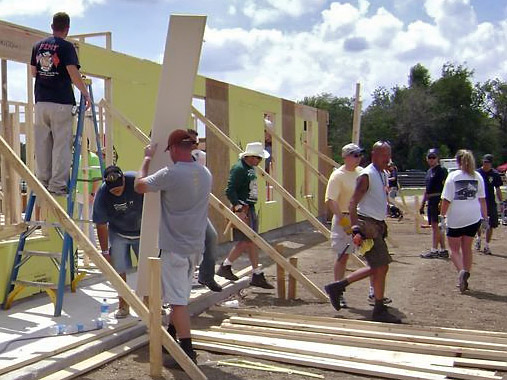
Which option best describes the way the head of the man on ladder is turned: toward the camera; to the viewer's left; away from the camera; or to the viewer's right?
away from the camera

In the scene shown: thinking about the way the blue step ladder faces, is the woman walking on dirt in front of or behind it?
behind

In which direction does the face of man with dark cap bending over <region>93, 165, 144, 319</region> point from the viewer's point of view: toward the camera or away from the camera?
toward the camera

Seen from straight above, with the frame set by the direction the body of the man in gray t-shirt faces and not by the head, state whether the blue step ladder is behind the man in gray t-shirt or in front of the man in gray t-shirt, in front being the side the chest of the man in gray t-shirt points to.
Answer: in front

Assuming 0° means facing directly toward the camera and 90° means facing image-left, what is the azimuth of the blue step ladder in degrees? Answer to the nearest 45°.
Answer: approximately 45°

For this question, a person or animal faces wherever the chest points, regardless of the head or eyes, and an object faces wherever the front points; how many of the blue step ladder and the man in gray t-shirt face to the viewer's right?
0

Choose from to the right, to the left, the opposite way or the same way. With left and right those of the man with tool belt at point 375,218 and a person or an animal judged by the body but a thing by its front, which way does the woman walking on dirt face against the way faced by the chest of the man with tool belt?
to the left
